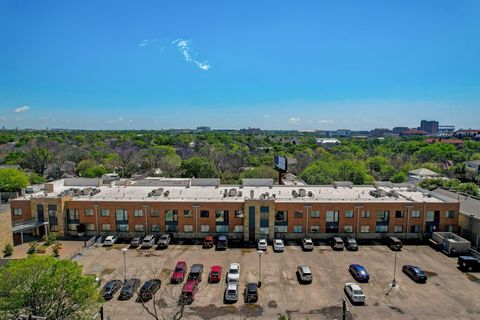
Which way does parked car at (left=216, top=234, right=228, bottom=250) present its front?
away from the camera

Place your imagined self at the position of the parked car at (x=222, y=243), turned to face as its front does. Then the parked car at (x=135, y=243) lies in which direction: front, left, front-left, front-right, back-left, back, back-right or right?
left

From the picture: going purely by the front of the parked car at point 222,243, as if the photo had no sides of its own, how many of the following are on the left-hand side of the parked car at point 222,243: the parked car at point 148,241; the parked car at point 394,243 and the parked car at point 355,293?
1

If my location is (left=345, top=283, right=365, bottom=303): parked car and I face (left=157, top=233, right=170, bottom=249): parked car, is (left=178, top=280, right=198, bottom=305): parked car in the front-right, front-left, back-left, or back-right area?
front-left

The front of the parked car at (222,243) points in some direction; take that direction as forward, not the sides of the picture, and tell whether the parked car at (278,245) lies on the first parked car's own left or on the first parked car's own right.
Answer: on the first parked car's own right

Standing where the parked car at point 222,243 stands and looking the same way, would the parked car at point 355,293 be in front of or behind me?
behind

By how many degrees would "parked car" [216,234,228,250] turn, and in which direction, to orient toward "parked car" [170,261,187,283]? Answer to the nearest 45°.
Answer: approximately 135° to its left

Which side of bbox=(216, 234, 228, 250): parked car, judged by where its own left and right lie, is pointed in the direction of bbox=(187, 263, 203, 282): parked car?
back

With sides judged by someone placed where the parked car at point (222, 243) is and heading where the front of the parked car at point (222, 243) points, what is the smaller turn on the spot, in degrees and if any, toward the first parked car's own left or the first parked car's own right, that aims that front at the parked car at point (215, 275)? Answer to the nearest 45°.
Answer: approximately 180°

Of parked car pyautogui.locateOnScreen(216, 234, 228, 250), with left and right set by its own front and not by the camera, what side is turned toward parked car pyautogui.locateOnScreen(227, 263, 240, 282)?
back

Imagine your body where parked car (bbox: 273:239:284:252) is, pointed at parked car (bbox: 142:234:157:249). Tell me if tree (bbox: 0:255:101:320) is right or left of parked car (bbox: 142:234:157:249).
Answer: left

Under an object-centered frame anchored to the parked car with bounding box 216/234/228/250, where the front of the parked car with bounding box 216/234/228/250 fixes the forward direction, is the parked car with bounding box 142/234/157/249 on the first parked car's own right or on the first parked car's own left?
on the first parked car's own left

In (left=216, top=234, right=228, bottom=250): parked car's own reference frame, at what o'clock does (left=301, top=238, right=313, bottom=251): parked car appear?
(left=301, top=238, right=313, bottom=251): parked car is roughly at 3 o'clock from (left=216, top=234, right=228, bottom=250): parked car.

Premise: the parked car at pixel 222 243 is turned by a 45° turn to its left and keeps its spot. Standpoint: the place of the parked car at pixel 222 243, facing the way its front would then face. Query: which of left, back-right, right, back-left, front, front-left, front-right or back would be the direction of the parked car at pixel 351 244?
back-right

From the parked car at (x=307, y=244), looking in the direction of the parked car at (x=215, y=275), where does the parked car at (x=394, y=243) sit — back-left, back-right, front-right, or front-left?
back-left

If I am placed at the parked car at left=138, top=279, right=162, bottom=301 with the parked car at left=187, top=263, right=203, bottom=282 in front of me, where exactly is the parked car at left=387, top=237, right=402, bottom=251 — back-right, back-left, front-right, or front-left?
front-right

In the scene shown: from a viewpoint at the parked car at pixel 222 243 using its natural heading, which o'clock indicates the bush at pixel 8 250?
The bush is roughly at 9 o'clock from the parked car.

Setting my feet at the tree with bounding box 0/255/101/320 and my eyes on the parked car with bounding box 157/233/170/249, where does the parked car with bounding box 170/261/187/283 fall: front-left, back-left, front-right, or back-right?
front-right

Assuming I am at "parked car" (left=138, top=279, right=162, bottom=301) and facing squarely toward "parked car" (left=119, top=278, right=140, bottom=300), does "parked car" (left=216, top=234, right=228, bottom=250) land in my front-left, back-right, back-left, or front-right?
back-right
